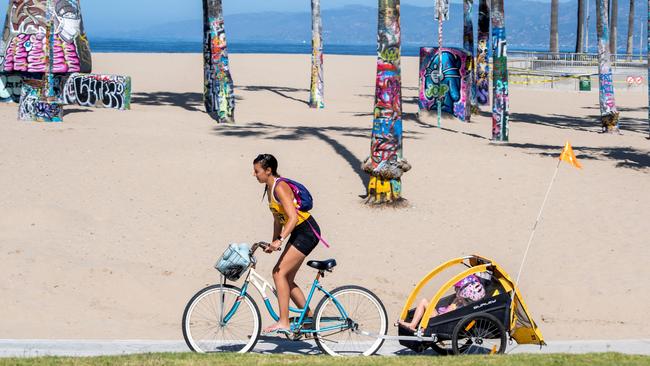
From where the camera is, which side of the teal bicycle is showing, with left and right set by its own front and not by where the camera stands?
left

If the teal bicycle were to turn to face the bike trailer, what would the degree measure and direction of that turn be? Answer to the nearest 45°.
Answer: approximately 180°

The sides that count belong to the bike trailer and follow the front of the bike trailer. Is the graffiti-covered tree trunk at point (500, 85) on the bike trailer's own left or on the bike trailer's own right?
on the bike trailer's own right

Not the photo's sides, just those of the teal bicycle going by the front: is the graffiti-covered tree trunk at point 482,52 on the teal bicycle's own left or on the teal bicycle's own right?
on the teal bicycle's own right

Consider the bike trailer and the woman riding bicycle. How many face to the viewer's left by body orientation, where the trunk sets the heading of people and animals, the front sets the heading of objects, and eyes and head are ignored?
2

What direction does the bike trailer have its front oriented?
to the viewer's left

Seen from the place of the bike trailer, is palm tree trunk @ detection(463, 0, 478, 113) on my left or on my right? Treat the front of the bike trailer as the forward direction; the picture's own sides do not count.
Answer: on my right

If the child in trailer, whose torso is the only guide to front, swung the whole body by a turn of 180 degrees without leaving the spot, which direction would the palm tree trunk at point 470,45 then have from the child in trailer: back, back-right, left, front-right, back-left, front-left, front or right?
left

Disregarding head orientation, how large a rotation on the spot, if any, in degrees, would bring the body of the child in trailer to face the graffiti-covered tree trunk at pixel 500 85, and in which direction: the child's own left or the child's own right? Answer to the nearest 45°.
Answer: approximately 90° to the child's own right

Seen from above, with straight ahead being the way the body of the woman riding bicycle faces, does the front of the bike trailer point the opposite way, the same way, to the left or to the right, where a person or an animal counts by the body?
the same way

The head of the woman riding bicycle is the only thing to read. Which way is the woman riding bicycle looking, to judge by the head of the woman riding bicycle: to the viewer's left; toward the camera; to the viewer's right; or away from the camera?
to the viewer's left

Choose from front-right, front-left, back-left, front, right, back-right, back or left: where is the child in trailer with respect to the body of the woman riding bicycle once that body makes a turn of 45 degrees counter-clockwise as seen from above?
back-left

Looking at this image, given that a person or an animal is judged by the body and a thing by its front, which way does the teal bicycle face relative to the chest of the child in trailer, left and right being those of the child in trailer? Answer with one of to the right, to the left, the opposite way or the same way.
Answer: the same way

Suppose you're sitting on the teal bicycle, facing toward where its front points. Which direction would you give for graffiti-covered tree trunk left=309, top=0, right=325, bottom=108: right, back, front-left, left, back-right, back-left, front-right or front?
right

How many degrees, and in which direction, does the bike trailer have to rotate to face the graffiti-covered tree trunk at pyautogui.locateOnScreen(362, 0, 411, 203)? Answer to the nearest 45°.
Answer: approximately 90° to its right

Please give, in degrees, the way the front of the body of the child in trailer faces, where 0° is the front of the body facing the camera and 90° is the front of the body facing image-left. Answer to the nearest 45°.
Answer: approximately 90°

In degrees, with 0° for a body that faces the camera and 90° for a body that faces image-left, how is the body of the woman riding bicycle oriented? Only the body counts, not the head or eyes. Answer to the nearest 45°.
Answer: approximately 90°
